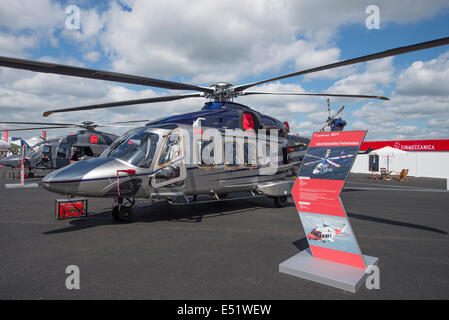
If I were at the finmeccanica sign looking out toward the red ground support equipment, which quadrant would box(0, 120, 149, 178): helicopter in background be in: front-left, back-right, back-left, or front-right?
front-right

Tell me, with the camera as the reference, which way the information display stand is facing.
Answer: facing the viewer and to the left of the viewer

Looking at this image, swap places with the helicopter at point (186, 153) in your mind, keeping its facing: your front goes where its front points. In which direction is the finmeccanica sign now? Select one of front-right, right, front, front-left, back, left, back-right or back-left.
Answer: back

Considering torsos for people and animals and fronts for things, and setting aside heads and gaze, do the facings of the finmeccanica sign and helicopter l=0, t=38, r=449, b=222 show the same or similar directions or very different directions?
same or similar directions

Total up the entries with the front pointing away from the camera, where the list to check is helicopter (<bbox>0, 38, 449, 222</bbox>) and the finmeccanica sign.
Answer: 0

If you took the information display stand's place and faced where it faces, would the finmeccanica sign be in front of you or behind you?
behind

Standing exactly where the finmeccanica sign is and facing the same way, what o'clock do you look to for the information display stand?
The information display stand is roughly at 12 o'clock from the finmeccanica sign.

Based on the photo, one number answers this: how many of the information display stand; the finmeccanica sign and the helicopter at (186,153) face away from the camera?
0

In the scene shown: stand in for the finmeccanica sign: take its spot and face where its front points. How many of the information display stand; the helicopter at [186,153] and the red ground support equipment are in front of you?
3

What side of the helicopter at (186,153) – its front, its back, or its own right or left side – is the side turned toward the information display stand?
left

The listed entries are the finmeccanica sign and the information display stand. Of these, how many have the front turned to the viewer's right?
0

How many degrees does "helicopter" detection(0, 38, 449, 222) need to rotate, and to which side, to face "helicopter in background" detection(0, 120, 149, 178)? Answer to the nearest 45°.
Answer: approximately 90° to its right

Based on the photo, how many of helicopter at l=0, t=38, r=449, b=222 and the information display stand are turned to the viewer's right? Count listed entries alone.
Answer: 0

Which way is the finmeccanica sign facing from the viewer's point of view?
toward the camera
